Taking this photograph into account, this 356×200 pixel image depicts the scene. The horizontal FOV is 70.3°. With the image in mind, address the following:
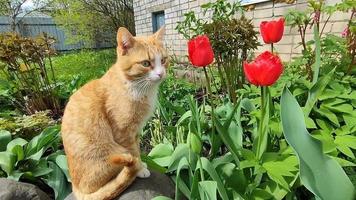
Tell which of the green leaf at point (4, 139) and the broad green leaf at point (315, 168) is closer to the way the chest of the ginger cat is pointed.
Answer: the broad green leaf

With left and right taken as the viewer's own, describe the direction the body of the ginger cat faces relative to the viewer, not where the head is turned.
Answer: facing to the right of the viewer

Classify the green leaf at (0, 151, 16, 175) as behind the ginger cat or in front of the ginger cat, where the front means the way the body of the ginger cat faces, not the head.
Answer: behind

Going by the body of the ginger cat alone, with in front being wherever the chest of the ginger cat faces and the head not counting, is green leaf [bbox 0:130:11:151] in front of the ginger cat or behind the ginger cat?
behind
